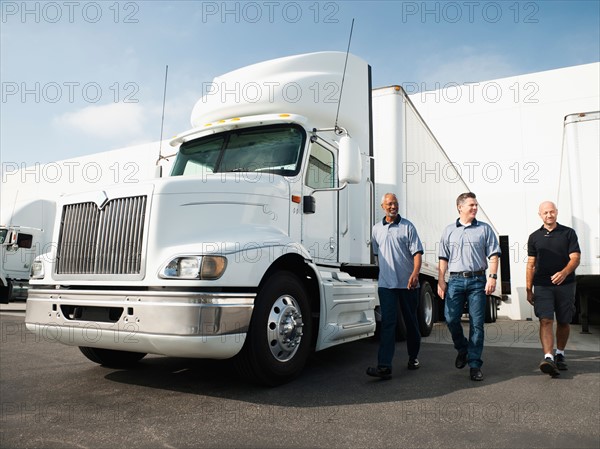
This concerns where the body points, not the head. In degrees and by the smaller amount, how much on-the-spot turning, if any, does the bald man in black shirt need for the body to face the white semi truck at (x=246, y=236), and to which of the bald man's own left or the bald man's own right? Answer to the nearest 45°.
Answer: approximately 45° to the bald man's own right

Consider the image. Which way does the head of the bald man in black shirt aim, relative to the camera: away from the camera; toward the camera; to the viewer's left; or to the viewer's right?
toward the camera

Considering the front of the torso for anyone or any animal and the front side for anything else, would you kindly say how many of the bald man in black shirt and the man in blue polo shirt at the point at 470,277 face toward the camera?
2

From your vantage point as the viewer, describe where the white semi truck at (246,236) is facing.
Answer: facing the viewer and to the left of the viewer

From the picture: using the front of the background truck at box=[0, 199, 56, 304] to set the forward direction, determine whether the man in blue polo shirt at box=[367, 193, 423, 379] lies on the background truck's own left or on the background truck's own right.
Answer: on the background truck's own left

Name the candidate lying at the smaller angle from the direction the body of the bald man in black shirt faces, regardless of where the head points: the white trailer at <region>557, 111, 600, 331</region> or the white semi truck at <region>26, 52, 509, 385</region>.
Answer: the white semi truck

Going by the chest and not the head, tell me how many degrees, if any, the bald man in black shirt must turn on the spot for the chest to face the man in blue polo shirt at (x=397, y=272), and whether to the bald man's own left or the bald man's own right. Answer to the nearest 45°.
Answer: approximately 45° to the bald man's own right

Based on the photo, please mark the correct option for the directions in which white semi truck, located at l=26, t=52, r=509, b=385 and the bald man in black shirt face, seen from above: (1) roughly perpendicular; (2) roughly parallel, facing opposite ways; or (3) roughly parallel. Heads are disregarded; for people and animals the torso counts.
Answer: roughly parallel

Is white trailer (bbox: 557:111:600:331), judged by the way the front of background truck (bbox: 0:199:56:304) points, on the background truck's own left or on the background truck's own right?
on the background truck's own left

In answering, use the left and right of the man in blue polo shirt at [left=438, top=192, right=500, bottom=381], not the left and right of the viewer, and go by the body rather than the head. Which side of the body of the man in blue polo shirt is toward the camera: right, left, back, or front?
front

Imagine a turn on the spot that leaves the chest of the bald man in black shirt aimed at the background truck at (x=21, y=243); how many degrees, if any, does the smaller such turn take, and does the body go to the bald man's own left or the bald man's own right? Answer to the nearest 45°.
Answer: approximately 90° to the bald man's own right

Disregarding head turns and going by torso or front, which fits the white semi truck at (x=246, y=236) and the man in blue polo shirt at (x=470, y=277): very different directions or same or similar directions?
same or similar directions

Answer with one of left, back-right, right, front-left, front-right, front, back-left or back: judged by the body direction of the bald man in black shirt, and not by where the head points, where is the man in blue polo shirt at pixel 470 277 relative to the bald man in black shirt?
front-right

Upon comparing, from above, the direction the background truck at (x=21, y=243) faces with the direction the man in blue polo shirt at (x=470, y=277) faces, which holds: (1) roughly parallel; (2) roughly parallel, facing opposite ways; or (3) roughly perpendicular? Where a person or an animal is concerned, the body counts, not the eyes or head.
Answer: roughly parallel

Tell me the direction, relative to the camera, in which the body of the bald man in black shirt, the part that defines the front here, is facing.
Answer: toward the camera
